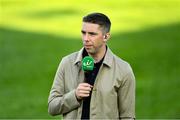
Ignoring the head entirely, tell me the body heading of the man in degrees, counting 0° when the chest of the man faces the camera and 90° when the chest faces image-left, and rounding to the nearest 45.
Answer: approximately 45°
